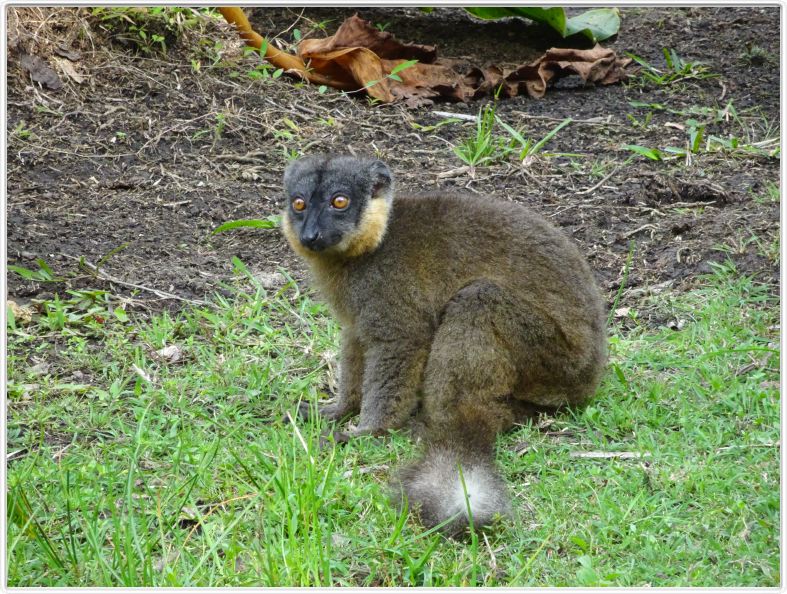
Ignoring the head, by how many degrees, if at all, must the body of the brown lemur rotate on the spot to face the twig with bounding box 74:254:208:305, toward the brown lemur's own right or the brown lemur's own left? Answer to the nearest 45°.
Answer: approximately 45° to the brown lemur's own right

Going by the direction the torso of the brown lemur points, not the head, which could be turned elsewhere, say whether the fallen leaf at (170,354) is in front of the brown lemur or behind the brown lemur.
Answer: in front

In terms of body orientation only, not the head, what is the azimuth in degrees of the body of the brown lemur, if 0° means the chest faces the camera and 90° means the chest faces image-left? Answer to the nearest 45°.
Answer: approximately 90°

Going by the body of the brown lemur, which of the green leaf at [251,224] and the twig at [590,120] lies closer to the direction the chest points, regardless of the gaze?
the green leaf

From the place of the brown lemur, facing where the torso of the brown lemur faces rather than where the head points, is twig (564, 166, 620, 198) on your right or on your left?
on your right

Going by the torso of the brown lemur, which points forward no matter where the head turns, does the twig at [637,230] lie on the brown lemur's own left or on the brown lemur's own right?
on the brown lemur's own right

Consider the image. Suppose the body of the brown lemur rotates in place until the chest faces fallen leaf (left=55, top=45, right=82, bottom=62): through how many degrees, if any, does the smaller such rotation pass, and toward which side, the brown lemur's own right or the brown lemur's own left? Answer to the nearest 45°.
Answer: approximately 45° to the brown lemur's own right

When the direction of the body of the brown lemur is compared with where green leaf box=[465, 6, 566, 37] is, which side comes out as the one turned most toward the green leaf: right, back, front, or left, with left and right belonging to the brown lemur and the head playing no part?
right

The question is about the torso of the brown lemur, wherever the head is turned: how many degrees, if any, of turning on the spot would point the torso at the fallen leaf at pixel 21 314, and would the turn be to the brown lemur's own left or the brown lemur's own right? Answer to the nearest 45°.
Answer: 0° — it already faces it

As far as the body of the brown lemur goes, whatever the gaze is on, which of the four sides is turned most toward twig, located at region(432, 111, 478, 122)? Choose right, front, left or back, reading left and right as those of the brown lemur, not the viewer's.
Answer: right
